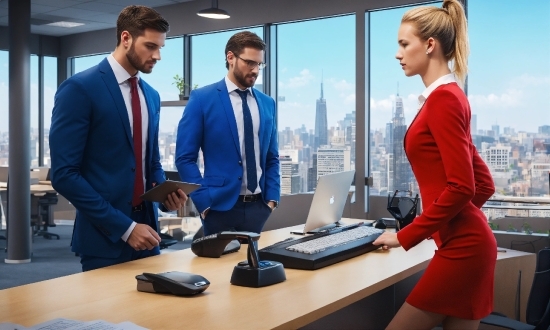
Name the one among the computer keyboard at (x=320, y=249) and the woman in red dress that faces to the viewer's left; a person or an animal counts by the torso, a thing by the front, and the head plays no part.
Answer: the woman in red dress

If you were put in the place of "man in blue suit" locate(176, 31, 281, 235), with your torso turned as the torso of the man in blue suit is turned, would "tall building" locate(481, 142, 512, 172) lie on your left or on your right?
on your left

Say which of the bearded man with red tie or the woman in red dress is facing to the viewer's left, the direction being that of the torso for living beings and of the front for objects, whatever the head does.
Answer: the woman in red dress

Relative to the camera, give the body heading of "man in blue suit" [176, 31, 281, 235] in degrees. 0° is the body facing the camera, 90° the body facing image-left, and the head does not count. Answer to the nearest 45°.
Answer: approximately 315°

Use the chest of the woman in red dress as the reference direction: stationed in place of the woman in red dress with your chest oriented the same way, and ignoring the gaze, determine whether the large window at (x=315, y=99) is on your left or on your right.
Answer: on your right

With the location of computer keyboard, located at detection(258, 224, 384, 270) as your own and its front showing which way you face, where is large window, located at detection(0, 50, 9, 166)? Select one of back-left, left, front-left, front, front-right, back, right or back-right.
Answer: back

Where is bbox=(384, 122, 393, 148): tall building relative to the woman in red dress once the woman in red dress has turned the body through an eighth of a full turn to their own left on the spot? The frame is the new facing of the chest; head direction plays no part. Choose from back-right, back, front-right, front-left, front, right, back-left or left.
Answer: back-right

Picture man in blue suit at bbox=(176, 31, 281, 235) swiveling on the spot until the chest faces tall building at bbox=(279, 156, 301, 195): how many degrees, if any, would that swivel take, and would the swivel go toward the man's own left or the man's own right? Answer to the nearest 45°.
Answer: approximately 135° to the man's own left

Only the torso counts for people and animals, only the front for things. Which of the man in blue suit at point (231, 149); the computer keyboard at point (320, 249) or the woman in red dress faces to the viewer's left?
the woman in red dress

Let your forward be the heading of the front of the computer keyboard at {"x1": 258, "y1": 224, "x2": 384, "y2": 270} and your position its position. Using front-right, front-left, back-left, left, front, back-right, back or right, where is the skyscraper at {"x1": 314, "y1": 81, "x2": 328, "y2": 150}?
back-left

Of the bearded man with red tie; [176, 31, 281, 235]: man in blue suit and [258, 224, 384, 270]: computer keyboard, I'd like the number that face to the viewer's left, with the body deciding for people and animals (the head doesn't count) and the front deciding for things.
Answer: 0

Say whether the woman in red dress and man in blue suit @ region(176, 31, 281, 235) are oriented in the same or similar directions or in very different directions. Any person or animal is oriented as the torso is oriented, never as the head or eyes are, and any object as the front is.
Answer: very different directions

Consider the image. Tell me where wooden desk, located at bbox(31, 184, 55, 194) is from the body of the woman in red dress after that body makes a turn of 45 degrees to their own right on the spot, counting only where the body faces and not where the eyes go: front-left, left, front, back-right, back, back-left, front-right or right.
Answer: front

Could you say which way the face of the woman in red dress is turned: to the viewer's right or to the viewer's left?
to the viewer's left

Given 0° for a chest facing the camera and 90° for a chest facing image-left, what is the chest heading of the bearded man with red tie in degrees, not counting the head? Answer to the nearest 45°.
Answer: approximately 315°

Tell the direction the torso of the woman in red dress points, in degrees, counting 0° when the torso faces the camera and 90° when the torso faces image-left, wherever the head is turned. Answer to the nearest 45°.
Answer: approximately 90°

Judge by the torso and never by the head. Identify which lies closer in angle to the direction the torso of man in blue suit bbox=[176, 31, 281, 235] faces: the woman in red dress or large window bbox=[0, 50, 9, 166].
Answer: the woman in red dress

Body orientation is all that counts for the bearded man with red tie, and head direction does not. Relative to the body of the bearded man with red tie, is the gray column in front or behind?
behind

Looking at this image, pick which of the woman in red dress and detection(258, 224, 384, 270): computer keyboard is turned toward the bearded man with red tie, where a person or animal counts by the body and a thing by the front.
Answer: the woman in red dress
